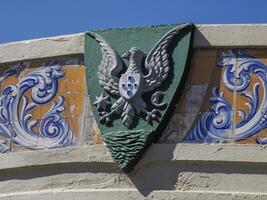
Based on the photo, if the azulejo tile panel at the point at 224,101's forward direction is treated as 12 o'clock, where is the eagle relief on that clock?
The eagle relief is roughly at 3 o'clock from the azulejo tile panel.

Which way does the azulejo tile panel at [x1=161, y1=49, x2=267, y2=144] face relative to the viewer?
toward the camera

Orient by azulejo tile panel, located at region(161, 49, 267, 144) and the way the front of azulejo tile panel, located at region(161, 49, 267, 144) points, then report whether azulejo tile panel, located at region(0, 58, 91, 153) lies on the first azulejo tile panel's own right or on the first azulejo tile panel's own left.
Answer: on the first azulejo tile panel's own right
